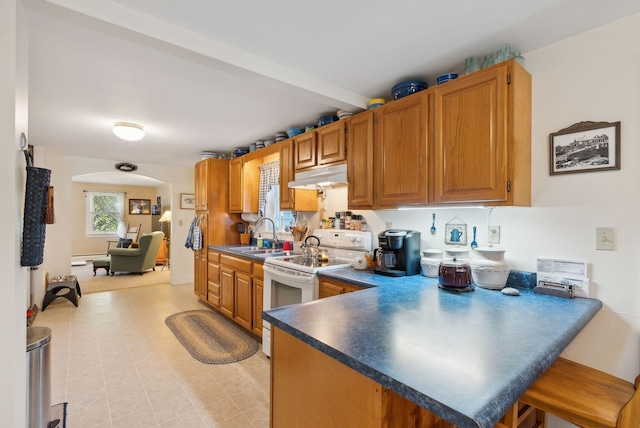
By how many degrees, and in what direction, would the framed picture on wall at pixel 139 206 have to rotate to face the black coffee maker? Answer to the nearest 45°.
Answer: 0° — it already faces it

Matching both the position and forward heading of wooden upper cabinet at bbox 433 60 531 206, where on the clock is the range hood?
The range hood is roughly at 2 o'clock from the wooden upper cabinet.

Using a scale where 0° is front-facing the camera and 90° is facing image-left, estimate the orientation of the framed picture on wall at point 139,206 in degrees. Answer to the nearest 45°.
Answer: approximately 0°

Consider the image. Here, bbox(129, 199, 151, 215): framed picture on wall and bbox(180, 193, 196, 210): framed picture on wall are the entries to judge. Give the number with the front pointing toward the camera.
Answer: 2

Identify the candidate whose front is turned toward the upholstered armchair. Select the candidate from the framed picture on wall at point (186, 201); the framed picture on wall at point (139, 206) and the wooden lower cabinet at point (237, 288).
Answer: the framed picture on wall at point (139, 206)

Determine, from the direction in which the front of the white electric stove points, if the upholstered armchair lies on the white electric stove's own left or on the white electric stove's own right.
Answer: on the white electric stove's own right
